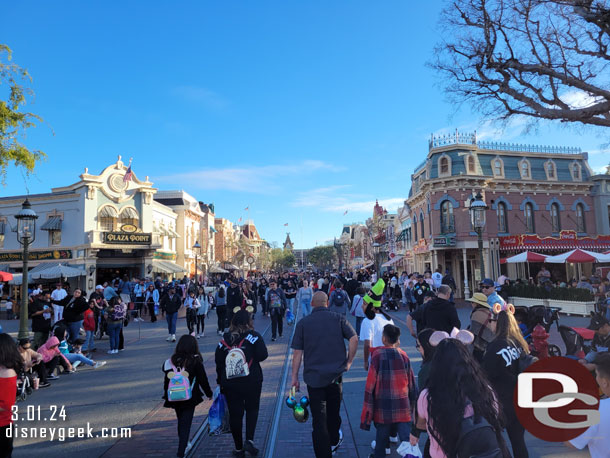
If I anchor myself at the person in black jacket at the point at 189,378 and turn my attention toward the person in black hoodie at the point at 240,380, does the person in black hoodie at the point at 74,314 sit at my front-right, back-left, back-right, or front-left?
back-left

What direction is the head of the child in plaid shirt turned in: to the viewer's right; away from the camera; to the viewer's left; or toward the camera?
away from the camera

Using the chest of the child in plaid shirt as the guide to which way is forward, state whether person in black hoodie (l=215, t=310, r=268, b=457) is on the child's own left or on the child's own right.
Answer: on the child's own left

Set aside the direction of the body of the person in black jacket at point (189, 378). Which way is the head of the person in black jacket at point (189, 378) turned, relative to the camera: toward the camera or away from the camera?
away from the camera

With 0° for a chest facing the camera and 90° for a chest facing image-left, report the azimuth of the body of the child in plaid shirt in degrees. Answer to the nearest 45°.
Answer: approximately 180°

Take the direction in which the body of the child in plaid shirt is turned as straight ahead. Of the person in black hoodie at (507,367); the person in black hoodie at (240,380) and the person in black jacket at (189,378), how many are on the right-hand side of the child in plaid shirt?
1

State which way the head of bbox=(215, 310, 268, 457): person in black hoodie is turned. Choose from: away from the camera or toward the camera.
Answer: away from the camera
